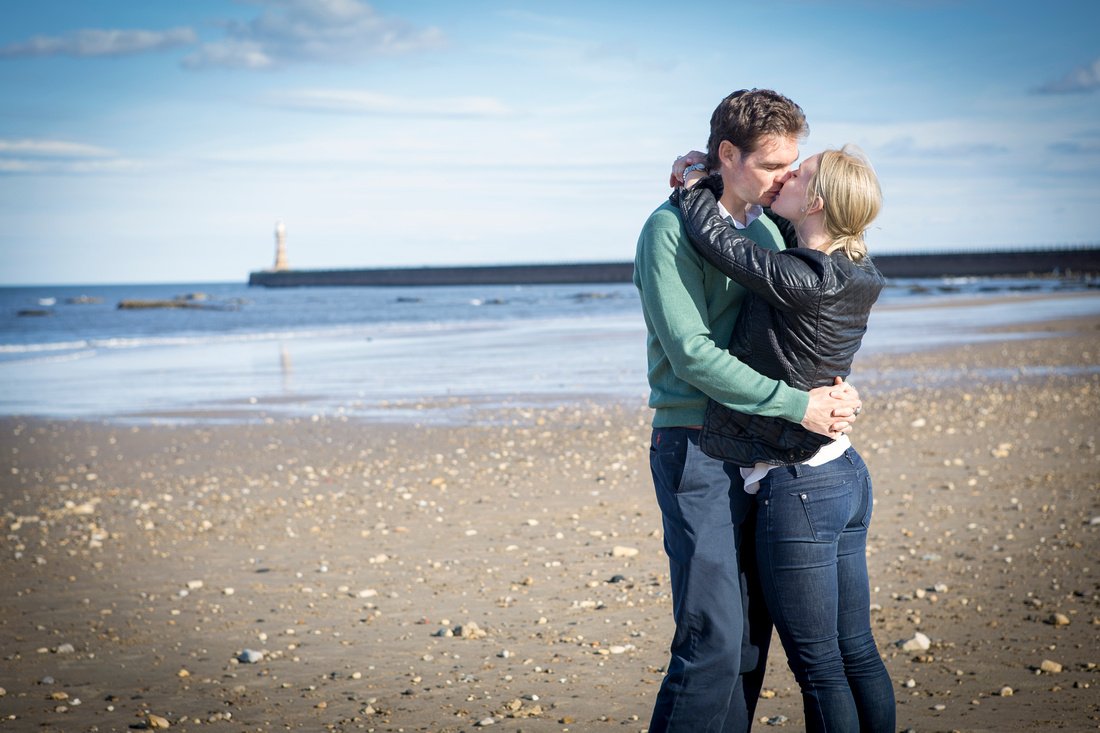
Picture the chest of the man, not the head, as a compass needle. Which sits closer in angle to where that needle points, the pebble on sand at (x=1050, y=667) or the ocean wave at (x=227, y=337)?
the pebble on sand

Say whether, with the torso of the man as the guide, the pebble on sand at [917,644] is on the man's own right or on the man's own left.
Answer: on the man's own left

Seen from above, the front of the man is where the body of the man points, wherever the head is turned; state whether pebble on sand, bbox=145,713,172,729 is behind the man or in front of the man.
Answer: behind

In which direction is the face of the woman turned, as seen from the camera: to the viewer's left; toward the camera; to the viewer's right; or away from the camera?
to the viewer's left

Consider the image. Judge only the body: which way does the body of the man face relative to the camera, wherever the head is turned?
to the viewer's right

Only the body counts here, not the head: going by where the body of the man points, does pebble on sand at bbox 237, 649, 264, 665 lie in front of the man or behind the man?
behind

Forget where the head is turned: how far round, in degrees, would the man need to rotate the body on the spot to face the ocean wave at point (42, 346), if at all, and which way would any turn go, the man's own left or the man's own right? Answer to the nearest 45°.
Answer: approximately 135° to the man's own left
